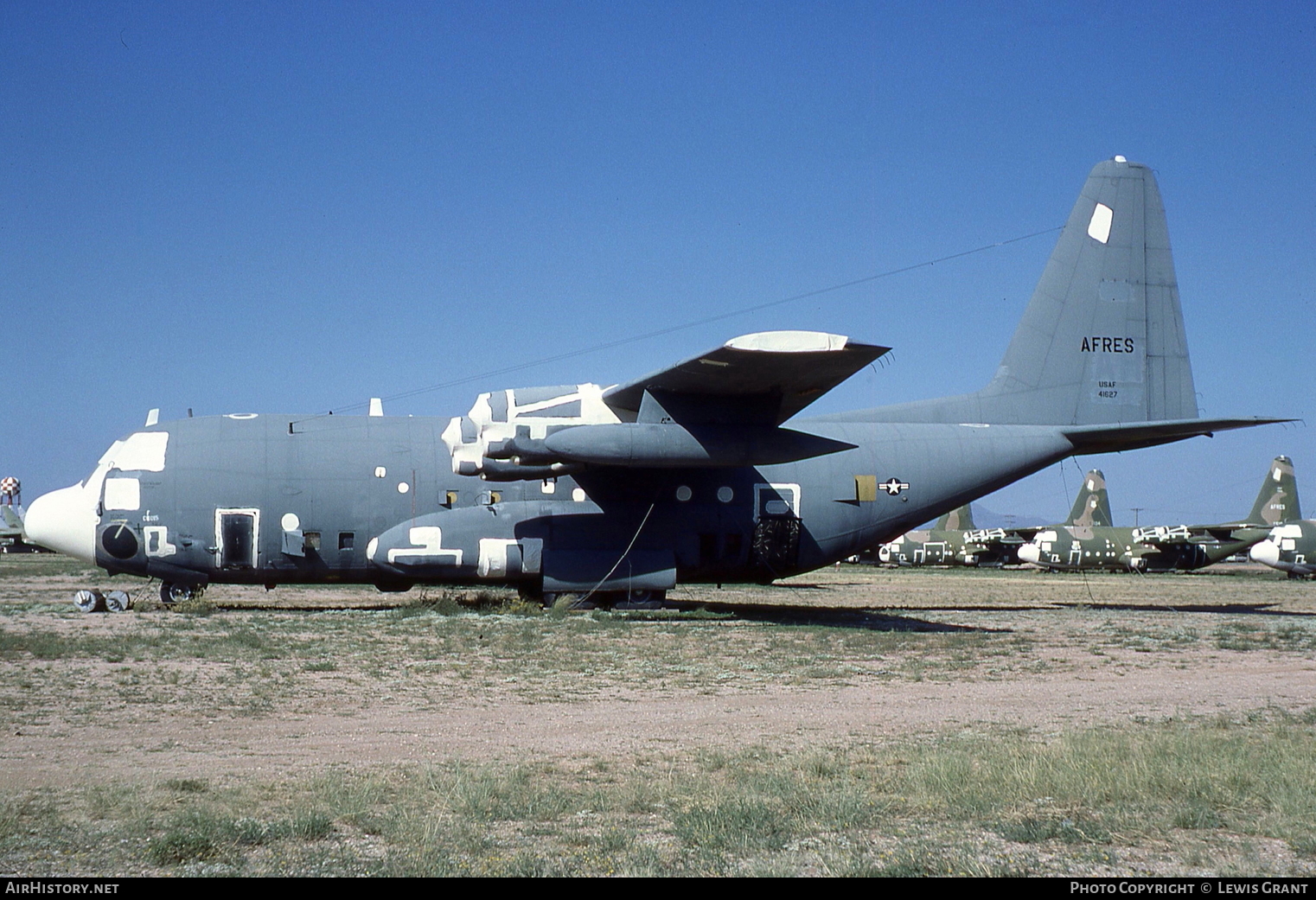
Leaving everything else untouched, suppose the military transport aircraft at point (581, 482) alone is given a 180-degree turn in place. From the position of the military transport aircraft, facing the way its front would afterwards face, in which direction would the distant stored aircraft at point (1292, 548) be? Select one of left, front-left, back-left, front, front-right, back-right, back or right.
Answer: front-left

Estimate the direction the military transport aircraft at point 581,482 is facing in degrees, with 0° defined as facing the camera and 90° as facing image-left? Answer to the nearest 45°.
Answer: approximately 90°
